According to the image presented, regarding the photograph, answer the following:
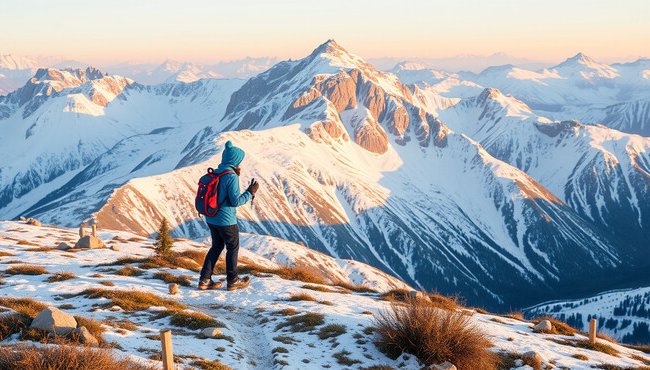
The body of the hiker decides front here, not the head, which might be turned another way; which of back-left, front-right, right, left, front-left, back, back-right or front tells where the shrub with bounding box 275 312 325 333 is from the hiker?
front-right

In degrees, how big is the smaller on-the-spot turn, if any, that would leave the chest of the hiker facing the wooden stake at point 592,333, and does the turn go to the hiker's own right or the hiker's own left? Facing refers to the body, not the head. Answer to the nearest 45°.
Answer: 0° — they already face it

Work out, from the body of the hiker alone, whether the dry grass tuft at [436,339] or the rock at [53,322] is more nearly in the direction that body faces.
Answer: the dry grass tuft

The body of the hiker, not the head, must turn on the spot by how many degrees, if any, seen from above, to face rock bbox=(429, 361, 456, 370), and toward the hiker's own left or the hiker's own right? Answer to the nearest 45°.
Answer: approximately 45° to the hiker's own right

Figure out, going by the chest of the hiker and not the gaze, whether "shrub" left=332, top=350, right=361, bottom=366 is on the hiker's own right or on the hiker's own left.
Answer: on the hiker's own right

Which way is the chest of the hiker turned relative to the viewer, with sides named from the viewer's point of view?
facing to the right of the viewer

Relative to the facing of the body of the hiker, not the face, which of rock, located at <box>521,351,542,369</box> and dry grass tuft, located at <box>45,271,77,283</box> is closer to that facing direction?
the rock

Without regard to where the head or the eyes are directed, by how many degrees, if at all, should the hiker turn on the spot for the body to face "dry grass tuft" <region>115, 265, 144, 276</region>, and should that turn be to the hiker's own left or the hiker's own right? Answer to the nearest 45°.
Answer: approximately 135° to the hiker's own left

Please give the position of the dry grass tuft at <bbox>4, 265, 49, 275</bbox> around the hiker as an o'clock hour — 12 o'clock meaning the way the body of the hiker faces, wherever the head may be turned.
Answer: The dry grass tuft is roughly at 7 o'clock from the hiker.

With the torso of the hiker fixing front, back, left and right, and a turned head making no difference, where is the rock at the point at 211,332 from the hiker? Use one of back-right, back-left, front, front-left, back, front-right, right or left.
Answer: right
